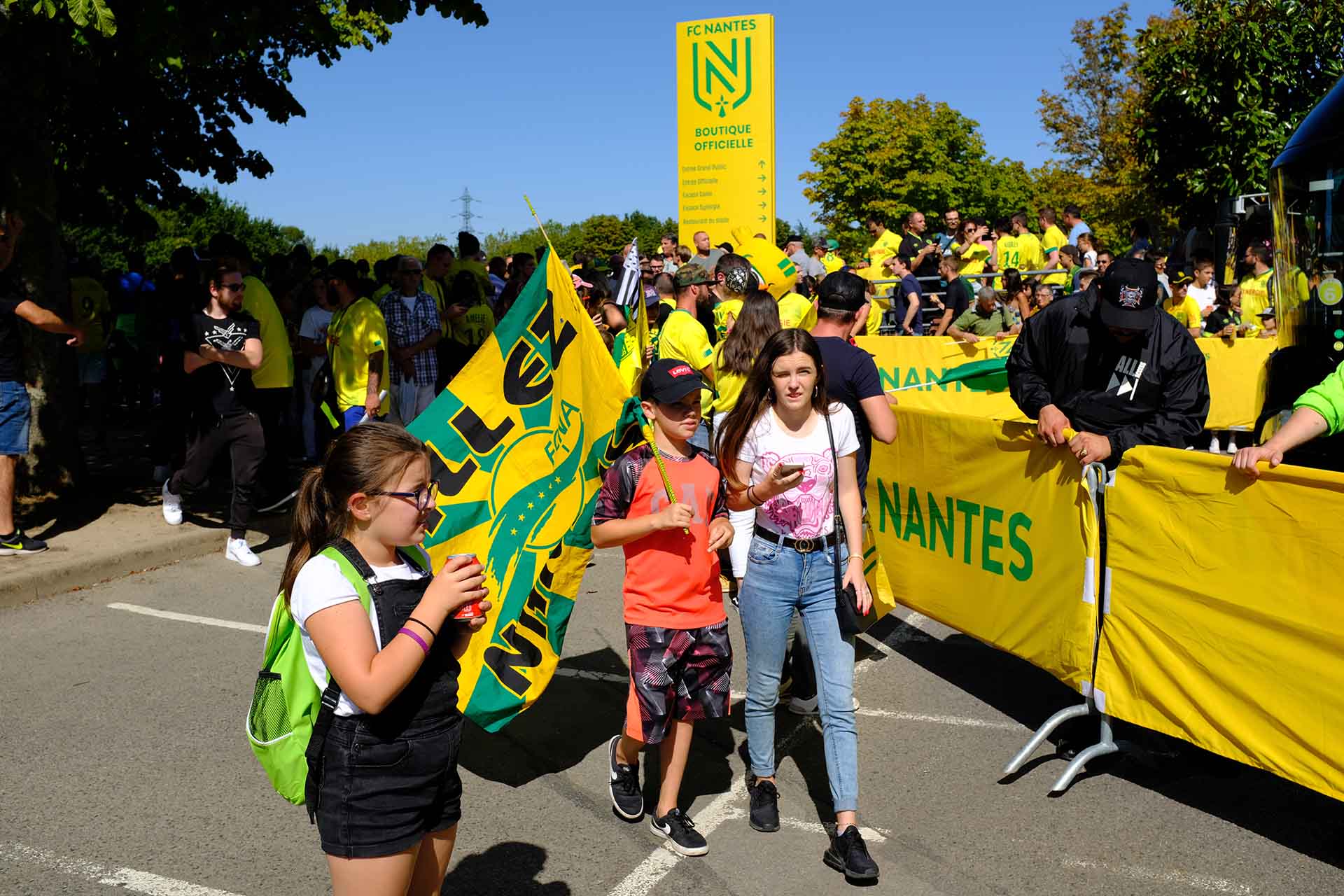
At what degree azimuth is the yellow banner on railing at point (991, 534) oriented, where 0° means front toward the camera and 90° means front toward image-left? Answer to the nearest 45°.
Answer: approximately 45°

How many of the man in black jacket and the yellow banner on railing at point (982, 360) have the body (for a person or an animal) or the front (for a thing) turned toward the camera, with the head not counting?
2

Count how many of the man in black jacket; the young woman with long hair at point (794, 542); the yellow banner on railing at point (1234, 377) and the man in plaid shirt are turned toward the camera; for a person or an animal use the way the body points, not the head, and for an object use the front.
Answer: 4

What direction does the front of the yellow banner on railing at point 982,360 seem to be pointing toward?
toward the camera

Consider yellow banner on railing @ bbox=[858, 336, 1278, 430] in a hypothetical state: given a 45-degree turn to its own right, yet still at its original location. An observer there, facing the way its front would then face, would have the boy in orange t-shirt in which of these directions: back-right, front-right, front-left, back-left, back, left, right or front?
front-left

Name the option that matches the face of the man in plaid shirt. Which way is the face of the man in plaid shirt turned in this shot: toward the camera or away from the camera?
toward the camera

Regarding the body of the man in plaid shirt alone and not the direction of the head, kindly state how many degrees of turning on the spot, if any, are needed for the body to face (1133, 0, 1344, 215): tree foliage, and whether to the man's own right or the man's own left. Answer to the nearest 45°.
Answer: approximately 135° to the man's own left

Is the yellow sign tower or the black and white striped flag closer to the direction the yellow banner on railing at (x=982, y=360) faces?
the black and white striped flag

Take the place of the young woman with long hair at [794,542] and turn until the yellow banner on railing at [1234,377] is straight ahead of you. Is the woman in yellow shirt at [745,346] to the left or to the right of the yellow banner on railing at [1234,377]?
left

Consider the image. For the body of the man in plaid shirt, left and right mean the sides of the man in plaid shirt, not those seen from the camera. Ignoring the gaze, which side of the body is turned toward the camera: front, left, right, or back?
front

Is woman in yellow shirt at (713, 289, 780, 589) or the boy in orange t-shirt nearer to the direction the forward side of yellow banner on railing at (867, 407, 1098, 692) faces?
the boy in orange t-shirt

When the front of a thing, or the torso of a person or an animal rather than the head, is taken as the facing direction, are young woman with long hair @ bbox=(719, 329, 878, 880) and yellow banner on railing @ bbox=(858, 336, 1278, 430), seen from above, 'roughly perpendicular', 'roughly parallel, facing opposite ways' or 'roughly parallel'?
roughly parallel

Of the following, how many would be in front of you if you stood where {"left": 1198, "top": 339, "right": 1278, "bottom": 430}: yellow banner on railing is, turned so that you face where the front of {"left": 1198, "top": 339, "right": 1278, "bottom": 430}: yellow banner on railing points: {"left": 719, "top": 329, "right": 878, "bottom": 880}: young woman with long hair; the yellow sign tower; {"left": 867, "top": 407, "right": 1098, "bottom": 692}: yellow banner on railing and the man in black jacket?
3

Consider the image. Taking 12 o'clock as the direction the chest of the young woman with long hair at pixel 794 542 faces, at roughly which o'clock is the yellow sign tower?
The yellow sign tower is roughly at 6 o'clock from the young woman with long hair.

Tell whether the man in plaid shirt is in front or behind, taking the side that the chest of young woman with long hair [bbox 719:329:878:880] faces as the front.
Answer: behind

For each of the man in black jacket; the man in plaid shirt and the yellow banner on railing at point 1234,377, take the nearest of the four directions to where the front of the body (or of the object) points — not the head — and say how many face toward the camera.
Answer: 3
